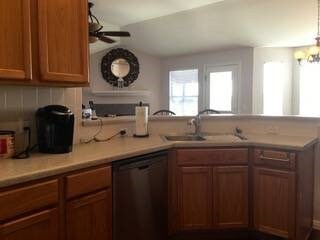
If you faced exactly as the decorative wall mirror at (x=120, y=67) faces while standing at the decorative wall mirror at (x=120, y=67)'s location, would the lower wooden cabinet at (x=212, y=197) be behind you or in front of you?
in front

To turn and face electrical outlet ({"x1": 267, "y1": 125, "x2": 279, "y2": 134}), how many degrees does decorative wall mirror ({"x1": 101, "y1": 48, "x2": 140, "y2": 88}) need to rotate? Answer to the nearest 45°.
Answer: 0° — it already faces it

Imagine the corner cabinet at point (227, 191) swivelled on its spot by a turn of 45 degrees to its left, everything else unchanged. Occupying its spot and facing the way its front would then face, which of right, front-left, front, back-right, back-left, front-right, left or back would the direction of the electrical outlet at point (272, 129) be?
left

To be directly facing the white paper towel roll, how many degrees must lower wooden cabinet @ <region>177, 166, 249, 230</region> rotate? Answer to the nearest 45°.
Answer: approximately 90° to its right

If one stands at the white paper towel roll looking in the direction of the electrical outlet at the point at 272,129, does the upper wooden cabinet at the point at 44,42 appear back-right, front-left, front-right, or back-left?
back-right

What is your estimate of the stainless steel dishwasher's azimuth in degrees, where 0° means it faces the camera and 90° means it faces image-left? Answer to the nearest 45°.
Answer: approximately 315°

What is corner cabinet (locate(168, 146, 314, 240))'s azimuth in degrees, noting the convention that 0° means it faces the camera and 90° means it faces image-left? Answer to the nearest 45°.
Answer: approximately 0°

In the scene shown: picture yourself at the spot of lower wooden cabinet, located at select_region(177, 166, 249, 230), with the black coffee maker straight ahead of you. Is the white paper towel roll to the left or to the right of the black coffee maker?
right

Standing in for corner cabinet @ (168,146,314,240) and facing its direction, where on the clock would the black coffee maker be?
The black coffee maker is roughly at 2 o'clock from the corner cabinet.
